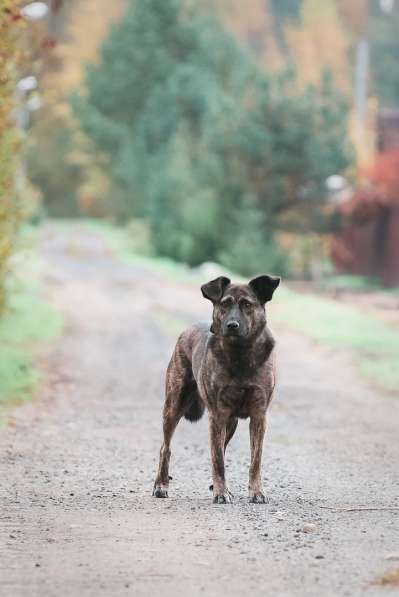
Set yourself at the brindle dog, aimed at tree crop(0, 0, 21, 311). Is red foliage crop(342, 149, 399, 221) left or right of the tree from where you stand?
right

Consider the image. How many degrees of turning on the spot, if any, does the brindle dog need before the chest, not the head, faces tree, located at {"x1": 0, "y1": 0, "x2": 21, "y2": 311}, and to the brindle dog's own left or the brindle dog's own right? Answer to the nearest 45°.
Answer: approximately 180°

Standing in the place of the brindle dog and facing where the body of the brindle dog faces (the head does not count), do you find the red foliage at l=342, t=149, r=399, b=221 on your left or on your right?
on your left

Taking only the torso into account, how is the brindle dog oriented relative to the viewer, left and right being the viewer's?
facing the viewer and to the right of the viewer
